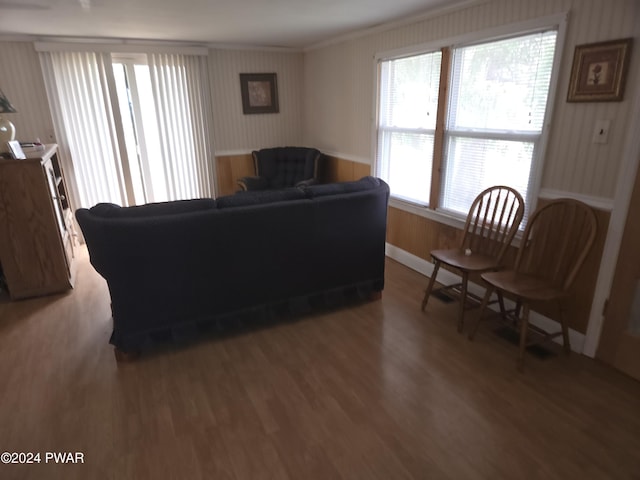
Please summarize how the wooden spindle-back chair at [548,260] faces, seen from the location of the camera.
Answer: facing the viewer and to the left of the viewer

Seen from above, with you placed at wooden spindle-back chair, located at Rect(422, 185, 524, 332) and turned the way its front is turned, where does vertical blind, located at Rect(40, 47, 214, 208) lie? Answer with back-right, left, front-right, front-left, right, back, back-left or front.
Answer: front-right

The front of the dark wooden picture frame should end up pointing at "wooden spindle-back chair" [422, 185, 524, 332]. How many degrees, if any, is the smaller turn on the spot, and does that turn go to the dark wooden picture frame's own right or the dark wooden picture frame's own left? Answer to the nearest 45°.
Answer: approximately 45° to the dark wooden picture frame's own left

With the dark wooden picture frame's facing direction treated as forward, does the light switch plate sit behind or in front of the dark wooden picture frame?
in front

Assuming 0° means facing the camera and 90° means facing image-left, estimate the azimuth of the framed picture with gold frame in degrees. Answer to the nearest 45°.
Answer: approximately 45°

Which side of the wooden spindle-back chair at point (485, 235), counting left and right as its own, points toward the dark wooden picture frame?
right

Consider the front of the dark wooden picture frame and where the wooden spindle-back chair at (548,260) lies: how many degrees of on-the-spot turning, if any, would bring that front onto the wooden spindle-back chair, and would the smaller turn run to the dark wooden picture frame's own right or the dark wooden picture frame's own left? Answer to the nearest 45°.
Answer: approximately 45° to the dark wooden picture frame's own left

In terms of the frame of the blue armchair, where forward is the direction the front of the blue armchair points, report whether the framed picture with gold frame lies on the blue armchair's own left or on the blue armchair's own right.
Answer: on the blue armchair's own left
